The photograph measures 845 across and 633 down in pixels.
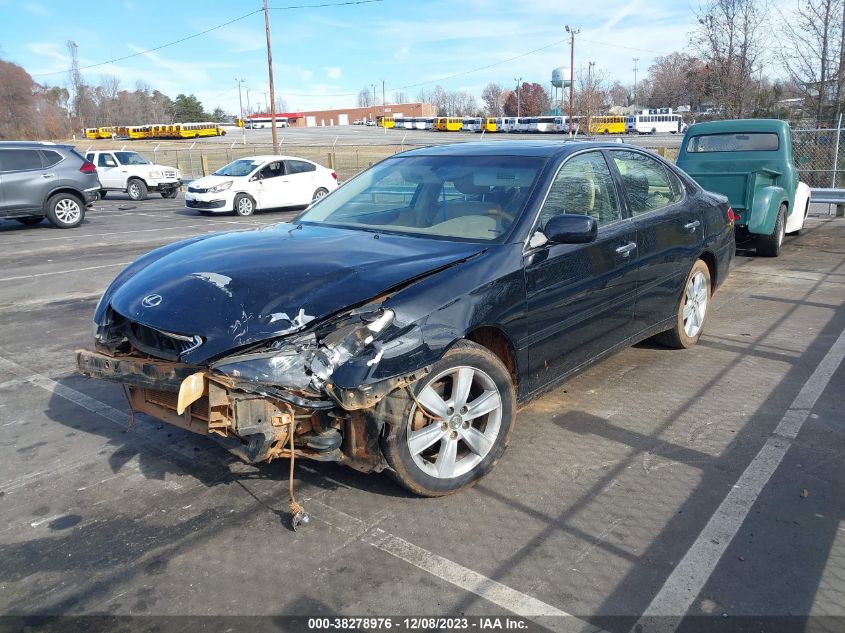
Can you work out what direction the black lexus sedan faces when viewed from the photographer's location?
facing the viewer and to the left of the viewer

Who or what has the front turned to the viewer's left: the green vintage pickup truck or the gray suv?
the gray suv

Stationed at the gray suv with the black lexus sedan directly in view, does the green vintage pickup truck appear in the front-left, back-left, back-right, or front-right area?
front-left

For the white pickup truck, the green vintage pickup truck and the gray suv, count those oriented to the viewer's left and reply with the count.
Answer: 1

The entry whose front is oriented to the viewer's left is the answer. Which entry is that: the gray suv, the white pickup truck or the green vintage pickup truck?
the gray suv

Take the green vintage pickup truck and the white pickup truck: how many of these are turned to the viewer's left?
0

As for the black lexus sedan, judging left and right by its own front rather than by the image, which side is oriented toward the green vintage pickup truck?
back

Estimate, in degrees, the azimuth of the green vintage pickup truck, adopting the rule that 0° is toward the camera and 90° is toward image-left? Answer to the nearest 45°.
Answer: approximately 225°

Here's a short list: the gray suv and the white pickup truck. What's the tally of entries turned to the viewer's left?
1

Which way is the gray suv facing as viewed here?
to the viewer's left

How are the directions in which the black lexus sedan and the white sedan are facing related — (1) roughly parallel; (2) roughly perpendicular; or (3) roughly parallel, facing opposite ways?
roughly parallel

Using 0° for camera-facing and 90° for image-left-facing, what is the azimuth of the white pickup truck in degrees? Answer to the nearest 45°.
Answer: approximately 315°
